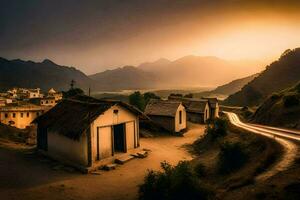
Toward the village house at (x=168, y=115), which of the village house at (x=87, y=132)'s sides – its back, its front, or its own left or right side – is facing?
left

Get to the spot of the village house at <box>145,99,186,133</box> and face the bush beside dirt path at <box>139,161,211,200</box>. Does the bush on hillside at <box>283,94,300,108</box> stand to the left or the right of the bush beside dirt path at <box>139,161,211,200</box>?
left

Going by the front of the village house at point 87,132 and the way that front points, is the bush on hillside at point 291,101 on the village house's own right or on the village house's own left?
on the village house's own left

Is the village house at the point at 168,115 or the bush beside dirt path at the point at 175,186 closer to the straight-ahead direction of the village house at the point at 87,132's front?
the bush beside dirt path

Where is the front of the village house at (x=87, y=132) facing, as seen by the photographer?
facing the viewer and to the right of the viewer

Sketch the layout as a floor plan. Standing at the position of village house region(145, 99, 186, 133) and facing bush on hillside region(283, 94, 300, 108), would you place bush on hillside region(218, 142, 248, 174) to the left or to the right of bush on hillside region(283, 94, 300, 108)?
right

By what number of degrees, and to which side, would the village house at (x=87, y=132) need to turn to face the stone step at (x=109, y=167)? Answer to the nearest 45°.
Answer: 0° — it already faces it

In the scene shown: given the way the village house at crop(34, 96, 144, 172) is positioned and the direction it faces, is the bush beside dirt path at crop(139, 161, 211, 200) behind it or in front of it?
in front

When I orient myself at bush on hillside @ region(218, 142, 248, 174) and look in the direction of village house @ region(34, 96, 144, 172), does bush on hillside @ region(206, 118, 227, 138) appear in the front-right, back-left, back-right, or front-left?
front-right

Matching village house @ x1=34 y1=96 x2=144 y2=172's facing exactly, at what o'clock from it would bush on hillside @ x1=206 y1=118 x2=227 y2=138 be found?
The bush on hillside is roughly at 10 o'clock from the village house.
